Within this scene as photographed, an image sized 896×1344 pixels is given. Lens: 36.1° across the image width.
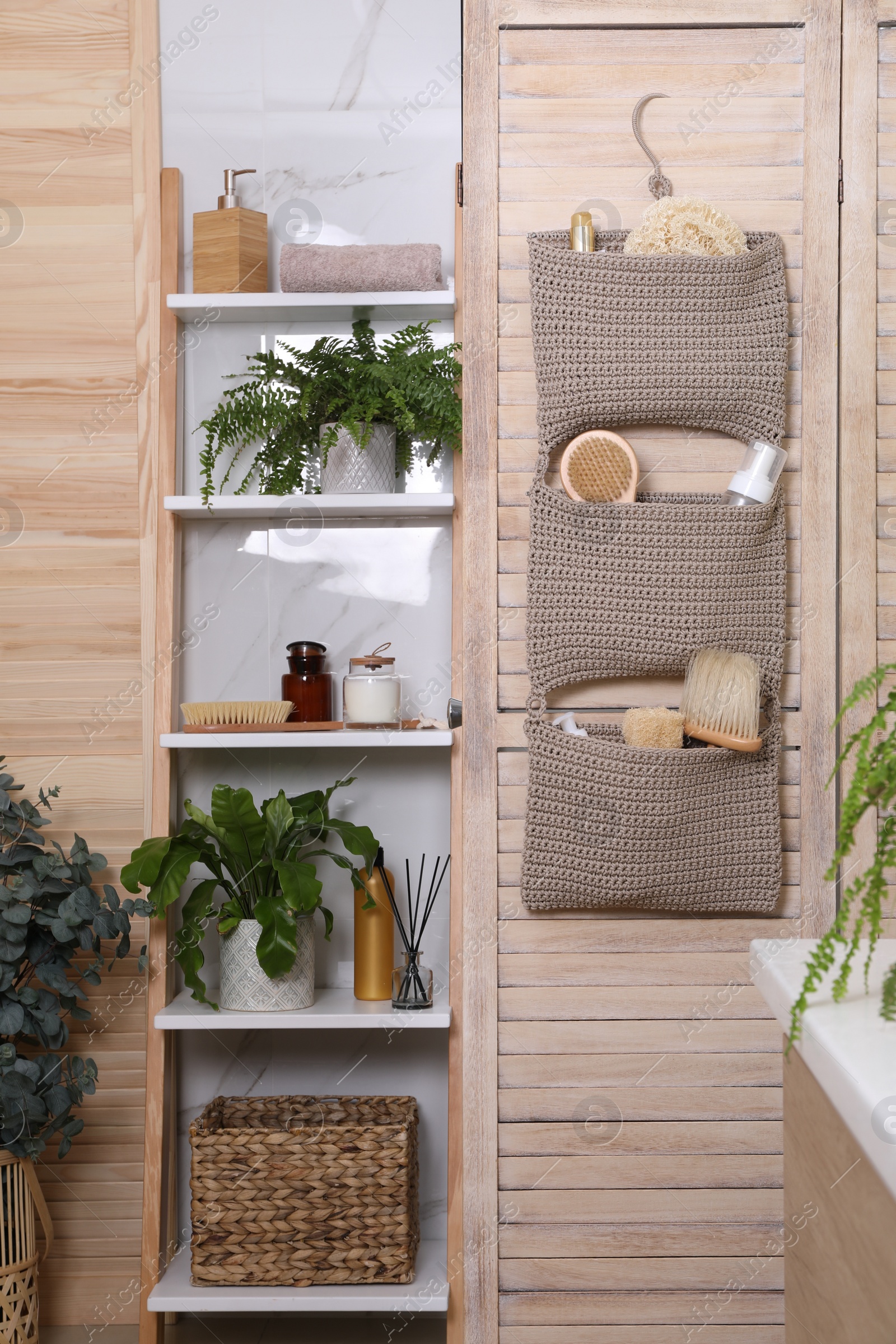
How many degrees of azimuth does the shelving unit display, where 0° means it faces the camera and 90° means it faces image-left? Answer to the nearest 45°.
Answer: approximately 0°
